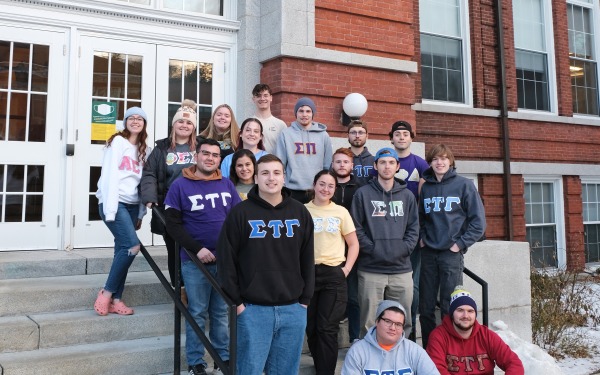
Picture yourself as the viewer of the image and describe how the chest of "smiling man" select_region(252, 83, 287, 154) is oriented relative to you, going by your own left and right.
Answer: facing the viewer

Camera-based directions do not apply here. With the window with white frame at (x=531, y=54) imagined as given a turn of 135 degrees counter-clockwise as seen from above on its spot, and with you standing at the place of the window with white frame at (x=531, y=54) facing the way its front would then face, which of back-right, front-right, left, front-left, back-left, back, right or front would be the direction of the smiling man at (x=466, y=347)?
back

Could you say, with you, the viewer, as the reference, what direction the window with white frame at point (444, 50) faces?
facing the viewer and to the right of the viewer

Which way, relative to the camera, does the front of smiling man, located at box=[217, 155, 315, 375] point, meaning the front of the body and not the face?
toward the camera

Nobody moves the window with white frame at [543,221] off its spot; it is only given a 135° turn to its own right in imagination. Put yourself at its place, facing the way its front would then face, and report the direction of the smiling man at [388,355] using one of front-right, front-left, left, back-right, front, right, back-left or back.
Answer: left

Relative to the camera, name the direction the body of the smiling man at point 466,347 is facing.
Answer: toward the camera

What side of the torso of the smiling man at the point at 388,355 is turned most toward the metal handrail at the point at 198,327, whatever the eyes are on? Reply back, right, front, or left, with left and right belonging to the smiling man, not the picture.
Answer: right

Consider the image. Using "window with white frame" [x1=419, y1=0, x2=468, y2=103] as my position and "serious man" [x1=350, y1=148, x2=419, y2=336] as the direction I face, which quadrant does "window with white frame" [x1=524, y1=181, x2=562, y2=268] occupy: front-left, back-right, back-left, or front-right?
back-left

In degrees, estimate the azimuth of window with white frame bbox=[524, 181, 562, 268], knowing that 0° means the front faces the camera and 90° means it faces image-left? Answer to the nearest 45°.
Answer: approximately 315°
